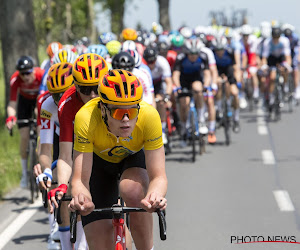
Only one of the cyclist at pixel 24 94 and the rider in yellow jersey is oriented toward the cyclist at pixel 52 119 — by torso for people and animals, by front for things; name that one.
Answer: the cyclist at pixel 24 94

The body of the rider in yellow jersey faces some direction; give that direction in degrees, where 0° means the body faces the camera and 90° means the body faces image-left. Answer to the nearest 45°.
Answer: approximately 0°

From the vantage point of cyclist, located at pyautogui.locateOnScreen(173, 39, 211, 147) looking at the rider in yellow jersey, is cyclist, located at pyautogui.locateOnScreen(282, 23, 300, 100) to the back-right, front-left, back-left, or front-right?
back-left

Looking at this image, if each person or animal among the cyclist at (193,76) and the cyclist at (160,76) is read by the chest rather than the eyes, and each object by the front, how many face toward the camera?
2

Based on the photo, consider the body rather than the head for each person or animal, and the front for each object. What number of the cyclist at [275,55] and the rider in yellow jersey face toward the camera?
2

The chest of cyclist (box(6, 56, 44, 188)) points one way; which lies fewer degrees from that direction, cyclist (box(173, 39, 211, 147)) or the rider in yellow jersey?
the rider in yellow jersey

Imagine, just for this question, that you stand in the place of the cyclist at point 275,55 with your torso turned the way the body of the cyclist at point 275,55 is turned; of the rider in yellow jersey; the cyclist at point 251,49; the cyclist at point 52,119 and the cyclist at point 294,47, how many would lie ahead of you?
2

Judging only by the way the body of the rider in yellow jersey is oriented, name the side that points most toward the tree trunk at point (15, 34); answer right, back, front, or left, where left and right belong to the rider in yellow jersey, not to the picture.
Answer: back

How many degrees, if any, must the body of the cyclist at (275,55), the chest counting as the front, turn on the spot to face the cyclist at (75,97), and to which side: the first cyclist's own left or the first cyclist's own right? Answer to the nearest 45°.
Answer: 0° — they already face them
